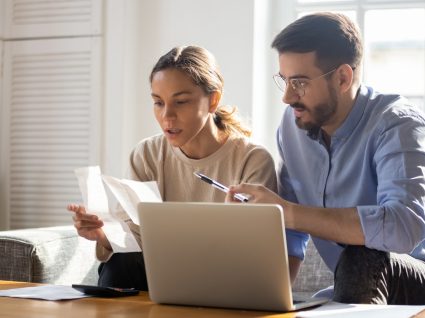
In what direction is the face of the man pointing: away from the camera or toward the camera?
toward the camera

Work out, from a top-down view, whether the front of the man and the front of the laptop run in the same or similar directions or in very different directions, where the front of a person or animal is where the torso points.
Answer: very different directions

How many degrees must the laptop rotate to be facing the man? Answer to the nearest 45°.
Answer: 0° — it already faces them

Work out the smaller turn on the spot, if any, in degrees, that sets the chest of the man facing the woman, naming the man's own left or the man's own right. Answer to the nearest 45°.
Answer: approximately 90° to the man's own right

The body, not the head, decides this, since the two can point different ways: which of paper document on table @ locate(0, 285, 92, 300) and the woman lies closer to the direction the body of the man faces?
the paper document on table

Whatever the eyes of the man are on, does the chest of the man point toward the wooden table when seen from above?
yes

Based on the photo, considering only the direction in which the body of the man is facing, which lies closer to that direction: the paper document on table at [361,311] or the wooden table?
the wooden table

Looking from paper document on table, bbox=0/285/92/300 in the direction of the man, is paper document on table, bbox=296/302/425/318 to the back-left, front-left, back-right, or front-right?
front-right

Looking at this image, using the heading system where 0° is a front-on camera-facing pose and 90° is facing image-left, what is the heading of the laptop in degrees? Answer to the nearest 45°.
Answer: approximately 225°

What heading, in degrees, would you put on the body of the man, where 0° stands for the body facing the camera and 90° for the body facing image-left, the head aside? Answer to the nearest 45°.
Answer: approximately 45°

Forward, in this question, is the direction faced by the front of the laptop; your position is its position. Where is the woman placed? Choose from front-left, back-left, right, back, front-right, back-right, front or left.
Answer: front-left

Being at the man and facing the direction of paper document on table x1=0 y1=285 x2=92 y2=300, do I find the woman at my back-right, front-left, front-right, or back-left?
front-right
